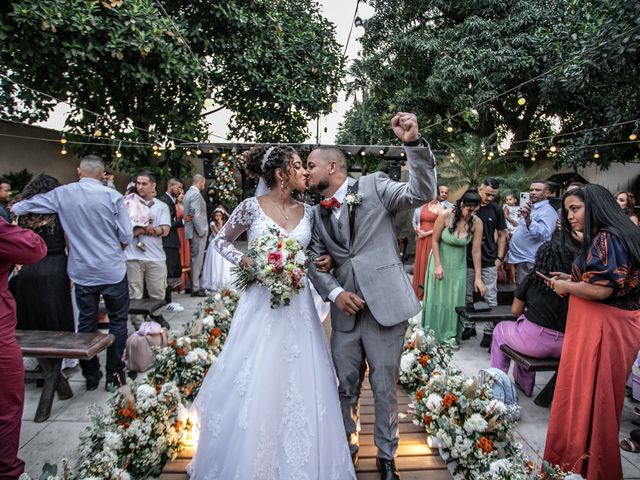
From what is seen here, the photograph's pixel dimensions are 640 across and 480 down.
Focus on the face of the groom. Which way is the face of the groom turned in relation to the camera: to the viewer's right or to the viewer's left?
to the viewer's left

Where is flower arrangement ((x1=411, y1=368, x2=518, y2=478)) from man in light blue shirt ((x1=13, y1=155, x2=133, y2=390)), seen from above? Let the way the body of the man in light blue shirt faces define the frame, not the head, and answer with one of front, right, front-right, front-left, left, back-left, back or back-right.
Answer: back-right

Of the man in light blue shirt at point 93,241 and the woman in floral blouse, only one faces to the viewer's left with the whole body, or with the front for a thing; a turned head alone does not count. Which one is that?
the woman in floral blouse

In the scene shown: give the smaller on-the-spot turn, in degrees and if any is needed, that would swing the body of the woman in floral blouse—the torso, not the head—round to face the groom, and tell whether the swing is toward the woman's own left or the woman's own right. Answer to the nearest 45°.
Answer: approximately 45° to the woman's own left

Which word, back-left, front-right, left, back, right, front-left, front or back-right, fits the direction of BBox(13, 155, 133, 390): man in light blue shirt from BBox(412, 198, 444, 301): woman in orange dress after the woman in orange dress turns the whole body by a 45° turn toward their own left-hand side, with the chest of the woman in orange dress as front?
front-right

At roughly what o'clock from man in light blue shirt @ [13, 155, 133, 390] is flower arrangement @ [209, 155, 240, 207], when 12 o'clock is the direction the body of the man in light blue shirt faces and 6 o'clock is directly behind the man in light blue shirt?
The flower arrangement is roughly at 1 o'clock from the man in light blue shirt.

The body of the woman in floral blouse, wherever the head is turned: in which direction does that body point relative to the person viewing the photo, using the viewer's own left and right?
facing to the left of the viewer

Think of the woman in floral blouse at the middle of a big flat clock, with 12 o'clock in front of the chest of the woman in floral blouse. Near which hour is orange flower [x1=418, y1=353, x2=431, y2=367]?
The orange flower is roughly at 1 o'clock from the woman in floral blouse.

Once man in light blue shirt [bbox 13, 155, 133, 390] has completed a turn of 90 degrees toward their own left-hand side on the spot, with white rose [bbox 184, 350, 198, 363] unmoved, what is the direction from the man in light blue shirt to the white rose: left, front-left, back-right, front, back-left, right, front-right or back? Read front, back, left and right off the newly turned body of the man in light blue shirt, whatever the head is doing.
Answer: back-left

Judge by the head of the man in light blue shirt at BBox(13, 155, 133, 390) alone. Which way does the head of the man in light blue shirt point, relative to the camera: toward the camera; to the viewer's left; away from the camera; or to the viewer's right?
away from the camera

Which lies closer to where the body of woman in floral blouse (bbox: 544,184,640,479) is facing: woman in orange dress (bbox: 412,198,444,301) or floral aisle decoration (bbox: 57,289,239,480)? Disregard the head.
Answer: the floral aisle decoration

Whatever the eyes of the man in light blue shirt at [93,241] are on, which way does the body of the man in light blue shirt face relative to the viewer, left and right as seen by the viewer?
facing away from the viewer

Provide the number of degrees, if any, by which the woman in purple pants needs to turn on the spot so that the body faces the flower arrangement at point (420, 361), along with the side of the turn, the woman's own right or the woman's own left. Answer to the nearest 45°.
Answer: approximately 45° to the woman's own left

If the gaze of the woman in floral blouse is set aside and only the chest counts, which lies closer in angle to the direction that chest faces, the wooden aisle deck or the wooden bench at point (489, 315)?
the wooden aisle deck

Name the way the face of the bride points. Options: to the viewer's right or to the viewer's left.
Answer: to the viewer's right

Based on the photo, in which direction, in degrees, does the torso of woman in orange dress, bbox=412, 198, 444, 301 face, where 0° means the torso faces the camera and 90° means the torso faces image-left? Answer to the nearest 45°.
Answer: approximately 45°
